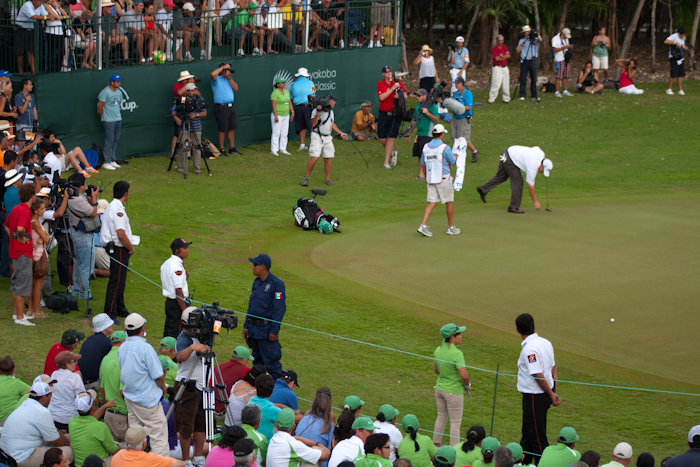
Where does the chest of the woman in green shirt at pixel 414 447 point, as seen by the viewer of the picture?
away from the camera

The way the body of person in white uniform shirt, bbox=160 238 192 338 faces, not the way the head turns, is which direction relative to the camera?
to the viewer's right

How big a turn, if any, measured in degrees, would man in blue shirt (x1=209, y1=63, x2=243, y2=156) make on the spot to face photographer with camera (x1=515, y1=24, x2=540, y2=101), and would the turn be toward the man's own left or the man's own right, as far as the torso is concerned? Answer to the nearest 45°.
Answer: approximately 90° to the man's own left

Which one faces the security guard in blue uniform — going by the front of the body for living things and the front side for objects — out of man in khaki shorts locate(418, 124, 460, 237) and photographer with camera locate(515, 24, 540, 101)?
the photographer with camera

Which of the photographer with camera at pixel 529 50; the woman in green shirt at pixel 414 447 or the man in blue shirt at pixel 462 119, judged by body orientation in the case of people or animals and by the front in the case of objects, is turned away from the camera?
the woman in green shirt

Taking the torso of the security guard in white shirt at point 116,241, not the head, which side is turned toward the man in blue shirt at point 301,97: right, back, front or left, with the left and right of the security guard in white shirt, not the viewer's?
left

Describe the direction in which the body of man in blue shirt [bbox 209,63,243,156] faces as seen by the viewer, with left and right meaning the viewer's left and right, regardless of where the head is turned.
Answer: facing the viewer and to the right of the viewer

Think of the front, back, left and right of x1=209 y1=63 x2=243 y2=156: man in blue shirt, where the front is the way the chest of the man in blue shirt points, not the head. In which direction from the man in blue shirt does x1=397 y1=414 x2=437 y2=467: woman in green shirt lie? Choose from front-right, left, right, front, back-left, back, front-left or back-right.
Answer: front-right

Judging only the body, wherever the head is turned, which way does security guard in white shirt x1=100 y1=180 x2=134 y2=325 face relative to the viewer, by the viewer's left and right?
facing to the right of the viewer

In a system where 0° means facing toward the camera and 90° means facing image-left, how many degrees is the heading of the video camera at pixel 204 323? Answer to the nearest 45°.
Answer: approximately 225°

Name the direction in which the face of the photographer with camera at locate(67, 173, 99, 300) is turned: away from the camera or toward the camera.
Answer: away from the camera

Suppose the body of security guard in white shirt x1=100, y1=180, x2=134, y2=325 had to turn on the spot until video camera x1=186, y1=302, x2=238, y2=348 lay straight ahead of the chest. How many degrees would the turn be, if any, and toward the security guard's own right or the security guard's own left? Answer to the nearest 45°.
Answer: approximately 90° to the security guard's own right

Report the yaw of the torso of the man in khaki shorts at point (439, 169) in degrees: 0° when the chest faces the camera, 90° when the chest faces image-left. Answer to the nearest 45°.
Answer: approximately 225°

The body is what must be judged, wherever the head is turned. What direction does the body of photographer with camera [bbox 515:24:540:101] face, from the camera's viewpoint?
toward the camera

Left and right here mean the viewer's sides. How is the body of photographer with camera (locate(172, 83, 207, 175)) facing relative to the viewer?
facing the viewer
